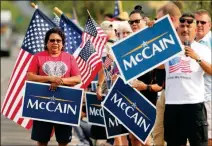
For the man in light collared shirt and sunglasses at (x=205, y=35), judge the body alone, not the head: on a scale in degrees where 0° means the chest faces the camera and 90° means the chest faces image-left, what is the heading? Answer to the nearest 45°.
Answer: approximately 45°

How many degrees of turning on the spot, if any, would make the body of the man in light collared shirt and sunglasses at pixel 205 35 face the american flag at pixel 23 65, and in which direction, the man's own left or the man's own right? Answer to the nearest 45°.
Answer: approximately 45° to the man's own right

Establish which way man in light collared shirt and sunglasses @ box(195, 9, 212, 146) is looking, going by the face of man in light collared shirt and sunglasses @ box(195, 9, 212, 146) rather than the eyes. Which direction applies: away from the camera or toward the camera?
toward the camera
